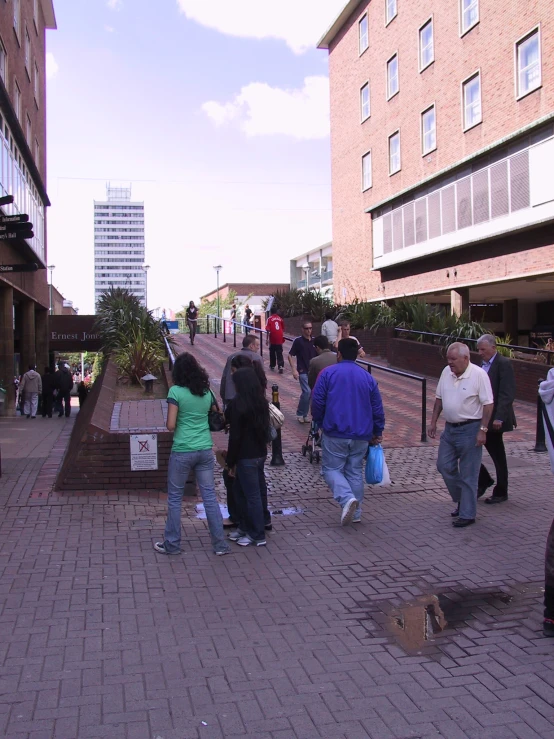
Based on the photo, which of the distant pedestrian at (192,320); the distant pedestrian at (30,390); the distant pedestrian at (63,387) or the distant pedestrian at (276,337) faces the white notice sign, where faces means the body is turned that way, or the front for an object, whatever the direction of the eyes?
the distant pedestrian at (192,320)

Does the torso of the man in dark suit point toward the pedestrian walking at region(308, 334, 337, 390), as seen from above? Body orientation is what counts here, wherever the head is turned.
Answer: no

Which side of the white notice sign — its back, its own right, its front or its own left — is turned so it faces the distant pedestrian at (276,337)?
back

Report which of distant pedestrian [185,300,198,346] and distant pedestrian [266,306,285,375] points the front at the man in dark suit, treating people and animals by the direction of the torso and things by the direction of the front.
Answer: distant pedestrian [185,300,198,346]

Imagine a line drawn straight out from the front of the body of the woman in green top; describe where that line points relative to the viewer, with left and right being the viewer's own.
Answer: facing away from the viewer and to the left of the viewer

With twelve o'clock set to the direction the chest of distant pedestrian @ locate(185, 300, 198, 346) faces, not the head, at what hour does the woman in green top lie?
The woman in green top is roughly at 12 o'clock from the distant pedestrian.

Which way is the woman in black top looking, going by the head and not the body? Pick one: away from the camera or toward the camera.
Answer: away from the camera

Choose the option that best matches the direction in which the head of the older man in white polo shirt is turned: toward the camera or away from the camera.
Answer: toward the camera

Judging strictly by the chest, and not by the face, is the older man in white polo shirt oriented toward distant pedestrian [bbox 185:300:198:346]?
no

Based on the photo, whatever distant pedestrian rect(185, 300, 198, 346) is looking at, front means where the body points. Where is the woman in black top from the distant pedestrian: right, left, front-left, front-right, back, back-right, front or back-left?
front

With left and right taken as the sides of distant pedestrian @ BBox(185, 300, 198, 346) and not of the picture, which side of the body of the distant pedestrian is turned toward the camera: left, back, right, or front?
front
